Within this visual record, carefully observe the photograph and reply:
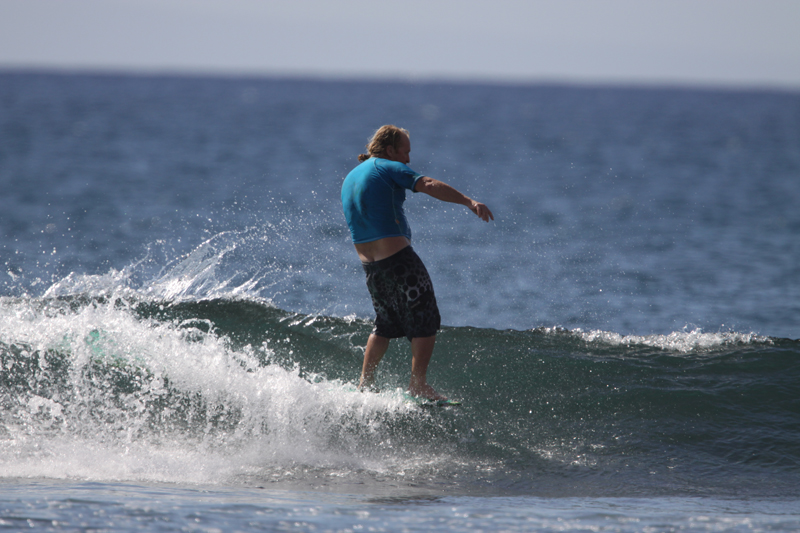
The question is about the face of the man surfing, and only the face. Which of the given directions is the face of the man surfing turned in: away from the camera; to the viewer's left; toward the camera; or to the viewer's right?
to the viewer's right

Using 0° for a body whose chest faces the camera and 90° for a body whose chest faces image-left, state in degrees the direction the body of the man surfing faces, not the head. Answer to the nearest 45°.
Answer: approximately 225°
